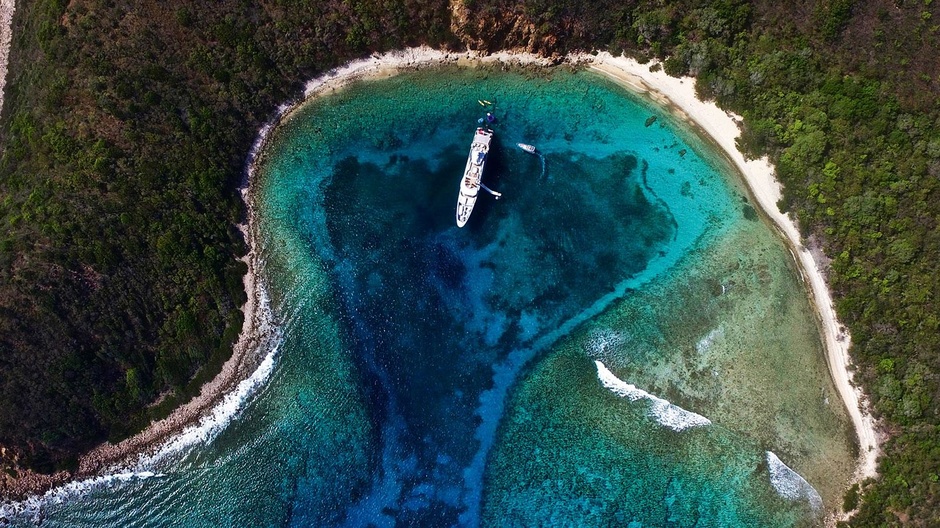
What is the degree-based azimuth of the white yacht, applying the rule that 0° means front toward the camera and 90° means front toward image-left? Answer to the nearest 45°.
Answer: approximately 0°
